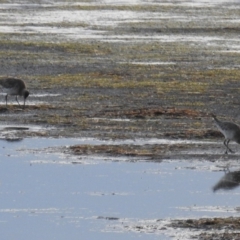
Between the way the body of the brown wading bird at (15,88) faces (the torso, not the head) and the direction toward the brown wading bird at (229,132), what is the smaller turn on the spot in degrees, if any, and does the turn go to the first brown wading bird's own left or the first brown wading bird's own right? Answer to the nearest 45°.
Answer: approximately 45° to the first brown wading bird's own right

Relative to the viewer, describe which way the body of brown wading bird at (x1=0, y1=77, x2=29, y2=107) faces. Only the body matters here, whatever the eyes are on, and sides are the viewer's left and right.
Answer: facing to the right of the viewer
